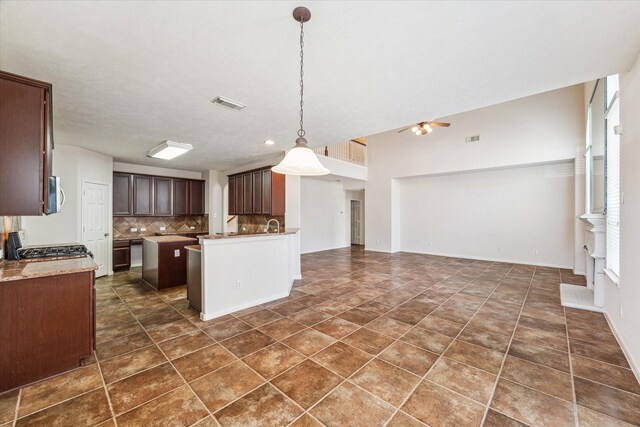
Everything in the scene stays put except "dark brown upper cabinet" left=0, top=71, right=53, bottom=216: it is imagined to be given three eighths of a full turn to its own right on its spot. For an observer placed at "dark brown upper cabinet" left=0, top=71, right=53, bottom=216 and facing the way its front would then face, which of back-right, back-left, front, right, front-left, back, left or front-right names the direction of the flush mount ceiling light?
back

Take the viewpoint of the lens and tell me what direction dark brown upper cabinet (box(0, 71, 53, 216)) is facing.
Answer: facing to the right of the viewer

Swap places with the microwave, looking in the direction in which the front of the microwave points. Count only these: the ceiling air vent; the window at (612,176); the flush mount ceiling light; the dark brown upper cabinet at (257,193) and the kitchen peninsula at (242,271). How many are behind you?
0

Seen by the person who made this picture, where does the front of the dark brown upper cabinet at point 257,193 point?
facing the viewer and to the left of the viewer

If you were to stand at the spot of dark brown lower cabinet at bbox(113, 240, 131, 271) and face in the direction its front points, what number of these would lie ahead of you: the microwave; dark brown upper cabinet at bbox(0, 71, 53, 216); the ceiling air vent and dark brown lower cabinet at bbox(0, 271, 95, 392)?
4

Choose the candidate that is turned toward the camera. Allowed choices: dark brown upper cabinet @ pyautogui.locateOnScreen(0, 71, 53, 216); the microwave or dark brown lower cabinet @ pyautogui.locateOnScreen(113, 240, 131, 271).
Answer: the dark brown lower cabinet

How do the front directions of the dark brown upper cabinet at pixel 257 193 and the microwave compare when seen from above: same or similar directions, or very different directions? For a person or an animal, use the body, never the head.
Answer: very different directions

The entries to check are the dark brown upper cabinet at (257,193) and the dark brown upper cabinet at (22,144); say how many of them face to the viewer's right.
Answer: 1

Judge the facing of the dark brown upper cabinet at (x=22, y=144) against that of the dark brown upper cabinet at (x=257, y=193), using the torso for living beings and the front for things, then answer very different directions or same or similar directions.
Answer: very different directions

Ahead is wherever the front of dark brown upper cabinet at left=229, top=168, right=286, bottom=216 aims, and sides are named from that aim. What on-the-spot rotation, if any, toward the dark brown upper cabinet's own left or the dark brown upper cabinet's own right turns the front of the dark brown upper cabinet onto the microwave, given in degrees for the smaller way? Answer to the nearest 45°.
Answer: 0° — it already faces it

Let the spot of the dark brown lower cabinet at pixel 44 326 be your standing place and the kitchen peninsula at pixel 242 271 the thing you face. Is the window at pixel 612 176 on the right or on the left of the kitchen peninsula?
right

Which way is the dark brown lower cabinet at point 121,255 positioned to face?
toward the camera

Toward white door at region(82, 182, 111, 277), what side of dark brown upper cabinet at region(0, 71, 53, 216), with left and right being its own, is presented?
left

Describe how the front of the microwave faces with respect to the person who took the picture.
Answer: facing to the right of the viewer

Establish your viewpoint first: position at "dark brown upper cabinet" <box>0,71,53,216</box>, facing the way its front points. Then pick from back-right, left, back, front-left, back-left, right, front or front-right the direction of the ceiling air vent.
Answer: front
